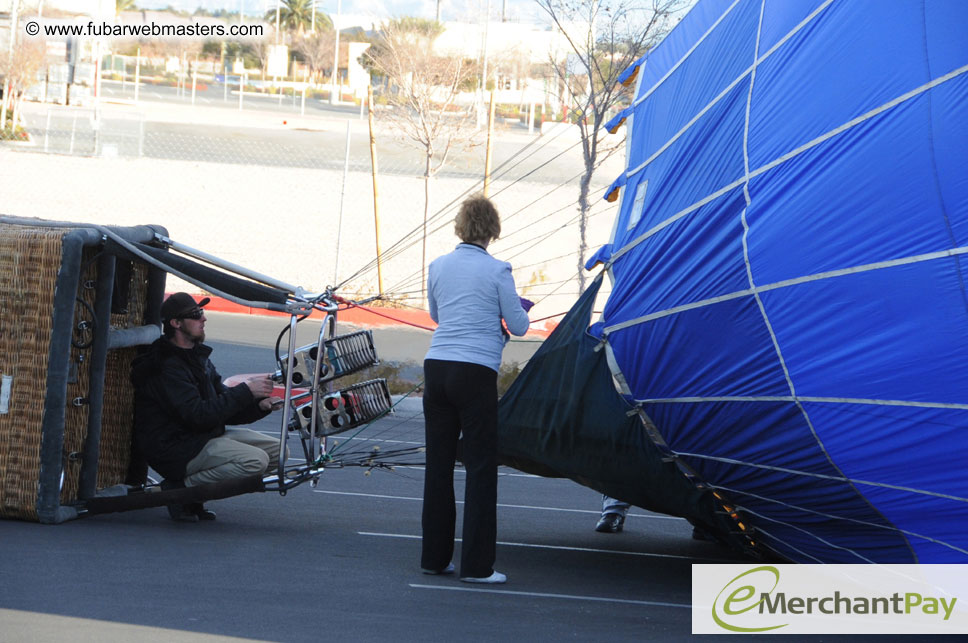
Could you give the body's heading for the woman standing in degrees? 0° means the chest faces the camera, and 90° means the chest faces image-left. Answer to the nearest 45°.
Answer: approximately 225°

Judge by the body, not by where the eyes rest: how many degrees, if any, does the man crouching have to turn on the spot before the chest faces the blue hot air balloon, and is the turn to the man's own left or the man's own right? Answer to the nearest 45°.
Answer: approximately 45° to the man's own right

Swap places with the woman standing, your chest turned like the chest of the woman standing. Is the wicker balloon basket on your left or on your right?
on your left

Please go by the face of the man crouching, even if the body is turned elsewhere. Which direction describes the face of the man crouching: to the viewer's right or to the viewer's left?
to the viewer's right

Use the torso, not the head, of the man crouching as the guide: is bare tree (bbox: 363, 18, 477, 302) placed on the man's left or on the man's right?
on the man's left

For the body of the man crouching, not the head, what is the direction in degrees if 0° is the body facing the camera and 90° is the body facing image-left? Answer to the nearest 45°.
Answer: approximately 270°

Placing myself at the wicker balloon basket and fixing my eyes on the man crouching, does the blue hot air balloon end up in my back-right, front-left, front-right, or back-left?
front-right

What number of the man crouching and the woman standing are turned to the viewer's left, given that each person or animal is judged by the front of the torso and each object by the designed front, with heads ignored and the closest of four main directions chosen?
0

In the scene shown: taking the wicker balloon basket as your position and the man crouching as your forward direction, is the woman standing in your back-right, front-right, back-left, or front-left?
front-right

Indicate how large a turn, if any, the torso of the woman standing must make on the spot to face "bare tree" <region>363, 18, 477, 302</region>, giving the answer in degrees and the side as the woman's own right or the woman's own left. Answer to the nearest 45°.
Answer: approximately 45° to the woman's own left

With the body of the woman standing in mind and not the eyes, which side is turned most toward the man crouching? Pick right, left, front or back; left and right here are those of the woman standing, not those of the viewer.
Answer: left

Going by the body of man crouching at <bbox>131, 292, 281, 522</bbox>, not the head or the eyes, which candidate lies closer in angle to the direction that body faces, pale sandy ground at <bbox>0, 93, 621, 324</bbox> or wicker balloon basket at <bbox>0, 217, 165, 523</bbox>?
the pale sandy ground

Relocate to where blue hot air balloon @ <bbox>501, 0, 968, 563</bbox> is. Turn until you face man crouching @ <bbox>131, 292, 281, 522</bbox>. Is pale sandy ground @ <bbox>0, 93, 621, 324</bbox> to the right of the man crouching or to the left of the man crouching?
right
